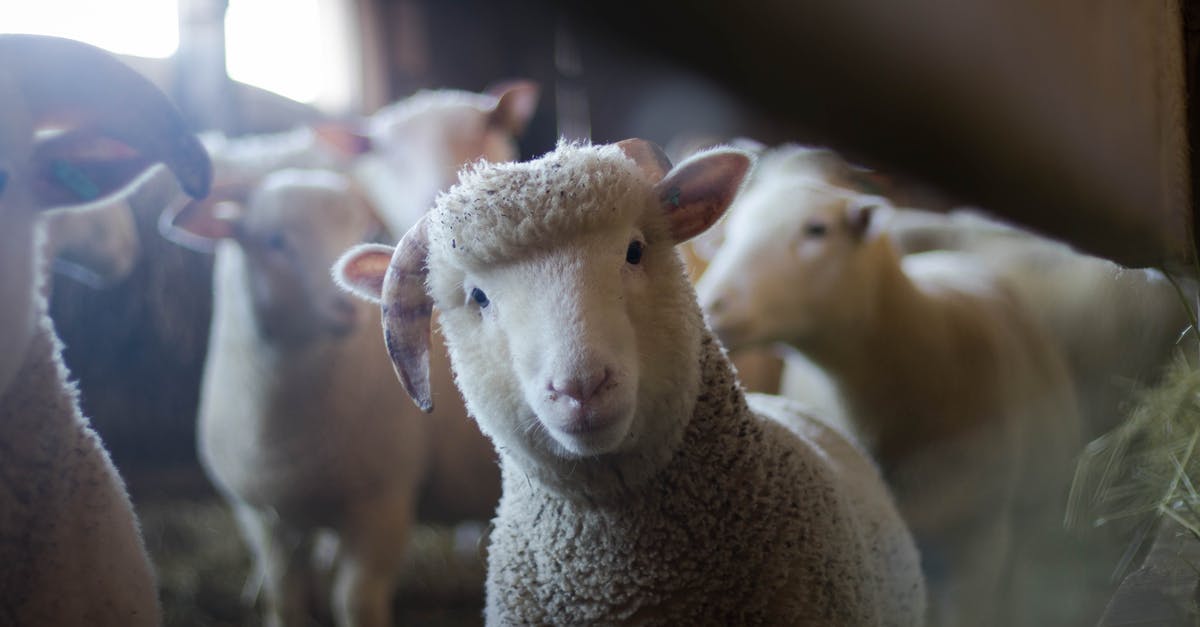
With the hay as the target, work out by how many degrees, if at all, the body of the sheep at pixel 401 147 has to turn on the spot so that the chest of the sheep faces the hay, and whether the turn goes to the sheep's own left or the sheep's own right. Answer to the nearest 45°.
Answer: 0° — it already faces it

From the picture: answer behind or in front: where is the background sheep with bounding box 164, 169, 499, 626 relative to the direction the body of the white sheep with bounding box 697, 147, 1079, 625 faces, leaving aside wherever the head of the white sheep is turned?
in front

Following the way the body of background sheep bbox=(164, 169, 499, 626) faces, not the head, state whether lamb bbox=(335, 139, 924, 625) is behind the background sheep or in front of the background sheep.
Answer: in front

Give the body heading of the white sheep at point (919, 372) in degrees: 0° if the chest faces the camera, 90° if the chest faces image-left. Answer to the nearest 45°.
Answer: approximately 45°

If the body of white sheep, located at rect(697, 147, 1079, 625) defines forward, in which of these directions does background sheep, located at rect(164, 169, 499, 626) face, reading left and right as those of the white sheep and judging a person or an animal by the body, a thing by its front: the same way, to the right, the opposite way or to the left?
to the left

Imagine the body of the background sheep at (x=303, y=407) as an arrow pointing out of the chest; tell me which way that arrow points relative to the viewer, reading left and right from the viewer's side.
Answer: facing the viewer

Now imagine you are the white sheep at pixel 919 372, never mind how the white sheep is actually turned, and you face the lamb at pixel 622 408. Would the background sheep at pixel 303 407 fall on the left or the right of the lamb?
right

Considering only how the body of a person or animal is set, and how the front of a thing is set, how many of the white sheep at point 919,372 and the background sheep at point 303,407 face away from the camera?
0

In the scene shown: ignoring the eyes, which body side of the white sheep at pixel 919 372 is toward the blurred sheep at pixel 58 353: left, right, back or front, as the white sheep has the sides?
front

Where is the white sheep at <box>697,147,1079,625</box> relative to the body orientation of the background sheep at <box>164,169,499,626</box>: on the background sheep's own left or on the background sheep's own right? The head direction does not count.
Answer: on the background sheep's own left

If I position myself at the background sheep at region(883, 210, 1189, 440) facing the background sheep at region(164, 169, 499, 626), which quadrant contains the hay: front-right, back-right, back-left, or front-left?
back-left

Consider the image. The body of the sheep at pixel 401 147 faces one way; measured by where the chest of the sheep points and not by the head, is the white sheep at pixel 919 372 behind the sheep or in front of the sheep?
in front
